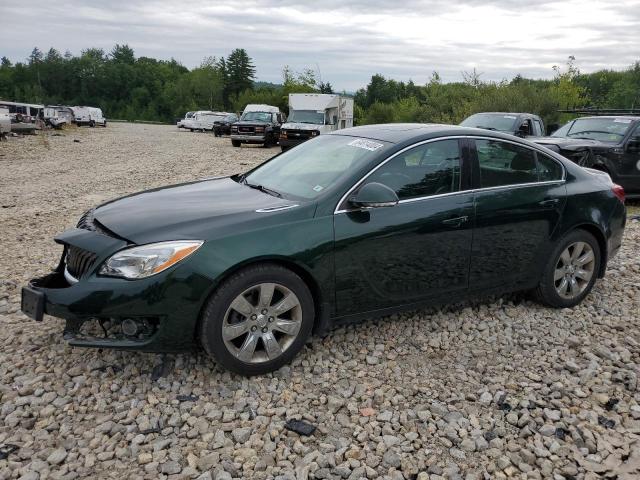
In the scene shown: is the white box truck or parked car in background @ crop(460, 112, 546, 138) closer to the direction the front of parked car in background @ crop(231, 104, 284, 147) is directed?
the parked car in background

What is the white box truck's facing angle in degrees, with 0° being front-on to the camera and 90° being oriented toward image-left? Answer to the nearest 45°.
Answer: approximately 45°

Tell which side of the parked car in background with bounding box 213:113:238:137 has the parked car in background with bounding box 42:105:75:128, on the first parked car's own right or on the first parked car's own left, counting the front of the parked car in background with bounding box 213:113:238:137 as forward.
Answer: on the first parked car's own right

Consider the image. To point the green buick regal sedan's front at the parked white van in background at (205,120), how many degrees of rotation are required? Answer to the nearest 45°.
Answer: approximately 135° to its right

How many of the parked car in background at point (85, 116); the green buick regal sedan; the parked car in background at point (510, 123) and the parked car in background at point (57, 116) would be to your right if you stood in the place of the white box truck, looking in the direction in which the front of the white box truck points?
2

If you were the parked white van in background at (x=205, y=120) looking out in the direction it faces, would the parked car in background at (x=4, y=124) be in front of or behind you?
in front

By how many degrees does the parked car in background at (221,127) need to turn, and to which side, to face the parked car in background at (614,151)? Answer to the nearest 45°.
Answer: approximately 45° to its left

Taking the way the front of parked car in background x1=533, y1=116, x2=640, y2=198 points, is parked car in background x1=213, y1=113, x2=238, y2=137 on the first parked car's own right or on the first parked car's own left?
on the first parked car's own right

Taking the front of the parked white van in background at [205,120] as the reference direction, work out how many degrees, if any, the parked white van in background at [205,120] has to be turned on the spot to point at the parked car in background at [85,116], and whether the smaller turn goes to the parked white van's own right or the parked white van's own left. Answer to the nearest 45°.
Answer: approximately 45° to the parked white van's own right

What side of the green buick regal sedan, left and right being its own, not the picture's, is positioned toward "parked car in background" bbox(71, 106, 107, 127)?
right
